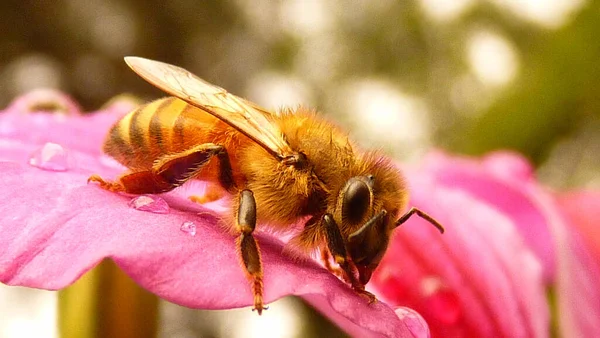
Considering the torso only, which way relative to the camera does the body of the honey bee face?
to the viewer's right
